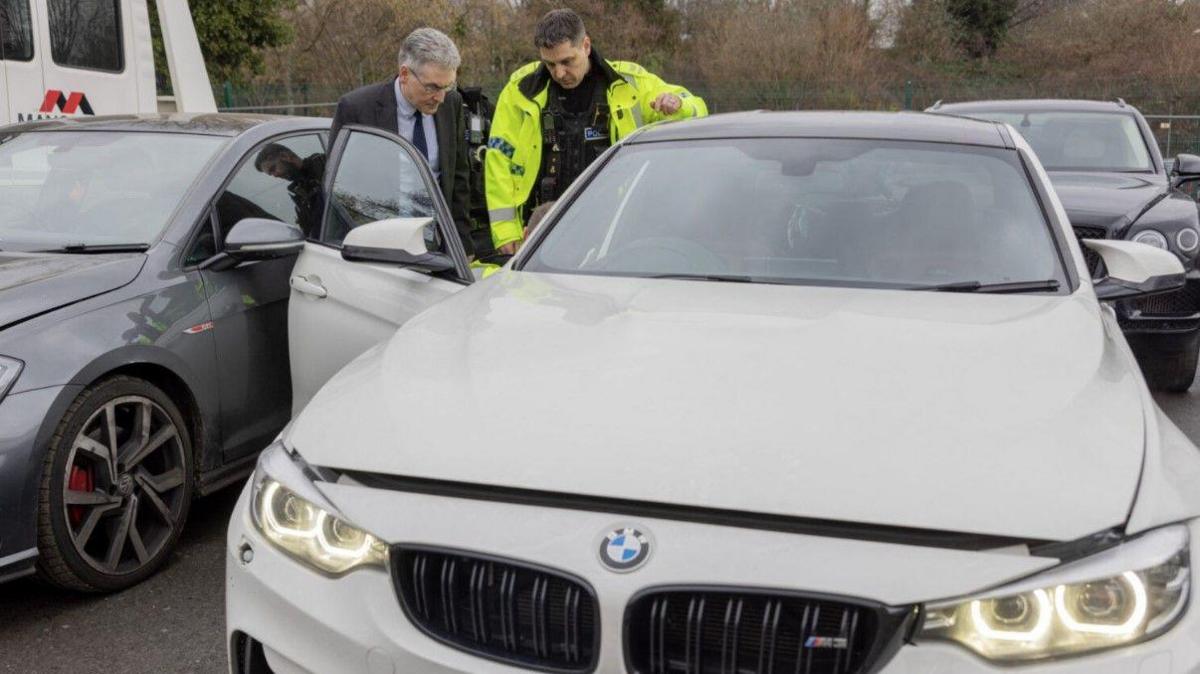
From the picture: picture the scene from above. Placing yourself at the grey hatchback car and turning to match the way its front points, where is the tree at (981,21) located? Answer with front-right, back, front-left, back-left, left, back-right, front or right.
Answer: back

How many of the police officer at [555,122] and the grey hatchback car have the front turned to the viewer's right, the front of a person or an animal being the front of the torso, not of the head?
0

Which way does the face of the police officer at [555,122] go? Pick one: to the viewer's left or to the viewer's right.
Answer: to the viewer's left

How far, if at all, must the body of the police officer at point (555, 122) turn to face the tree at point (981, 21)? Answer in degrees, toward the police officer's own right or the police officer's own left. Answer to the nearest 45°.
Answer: approximately 180°

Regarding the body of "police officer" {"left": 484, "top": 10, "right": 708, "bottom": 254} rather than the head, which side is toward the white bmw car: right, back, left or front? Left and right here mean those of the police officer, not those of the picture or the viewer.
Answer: front

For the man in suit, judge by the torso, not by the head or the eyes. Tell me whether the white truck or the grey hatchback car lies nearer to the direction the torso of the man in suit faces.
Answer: the grey hatchback car

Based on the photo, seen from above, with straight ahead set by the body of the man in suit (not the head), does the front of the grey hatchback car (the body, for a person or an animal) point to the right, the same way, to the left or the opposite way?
to the right

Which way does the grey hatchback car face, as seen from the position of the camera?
facing the viewer and to the left of the viewer

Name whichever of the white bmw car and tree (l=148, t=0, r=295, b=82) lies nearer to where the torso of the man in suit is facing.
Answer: the white bmw car

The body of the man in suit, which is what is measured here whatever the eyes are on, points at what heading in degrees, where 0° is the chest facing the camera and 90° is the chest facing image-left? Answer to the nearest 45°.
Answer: approximately 315°

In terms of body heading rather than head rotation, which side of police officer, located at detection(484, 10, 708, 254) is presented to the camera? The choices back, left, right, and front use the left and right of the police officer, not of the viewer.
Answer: front
